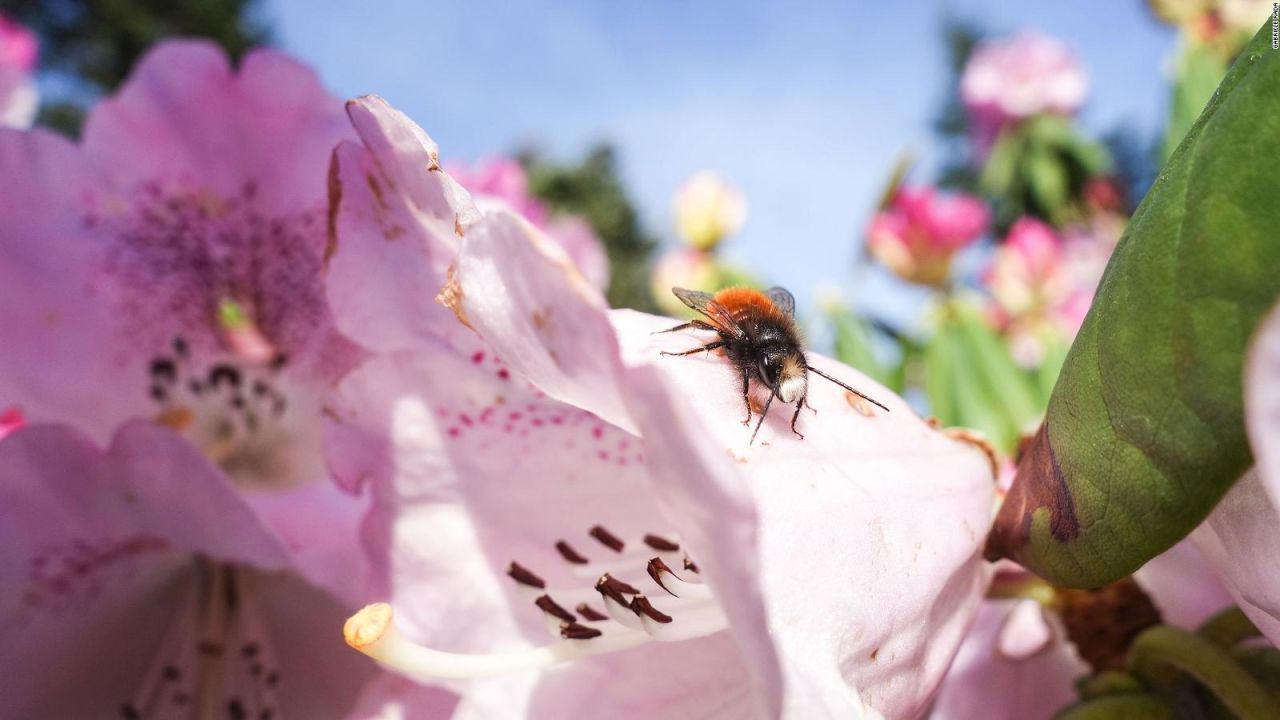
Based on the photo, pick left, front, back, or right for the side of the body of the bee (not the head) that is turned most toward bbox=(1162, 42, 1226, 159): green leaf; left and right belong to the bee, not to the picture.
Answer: left

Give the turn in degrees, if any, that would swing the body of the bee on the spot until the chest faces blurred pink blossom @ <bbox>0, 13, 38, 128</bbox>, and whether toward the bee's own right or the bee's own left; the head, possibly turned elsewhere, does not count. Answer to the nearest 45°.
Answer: approximately 180°

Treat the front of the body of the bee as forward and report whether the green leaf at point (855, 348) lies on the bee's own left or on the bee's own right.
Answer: on the bee's own left

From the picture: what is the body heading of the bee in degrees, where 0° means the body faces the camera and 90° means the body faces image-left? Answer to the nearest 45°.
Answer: approximately 315°

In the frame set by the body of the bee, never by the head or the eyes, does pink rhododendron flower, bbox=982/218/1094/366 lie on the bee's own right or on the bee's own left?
on the bee's own left

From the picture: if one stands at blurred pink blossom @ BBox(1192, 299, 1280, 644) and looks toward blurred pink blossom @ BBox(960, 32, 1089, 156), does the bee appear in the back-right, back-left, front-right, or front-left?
front-left

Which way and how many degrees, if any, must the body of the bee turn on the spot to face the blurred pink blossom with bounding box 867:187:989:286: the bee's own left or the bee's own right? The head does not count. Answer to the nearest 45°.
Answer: approximately 135° to the bee's own left
